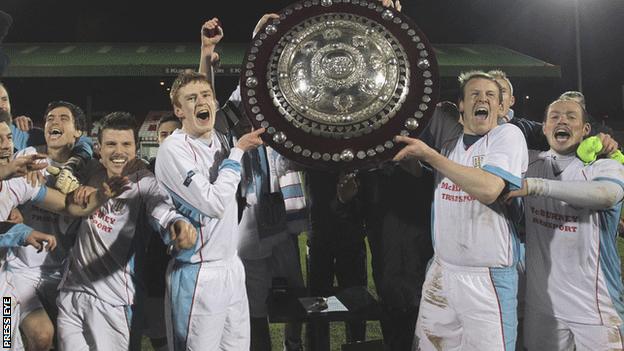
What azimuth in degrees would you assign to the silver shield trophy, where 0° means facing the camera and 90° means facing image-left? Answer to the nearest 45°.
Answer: approximately 0°
